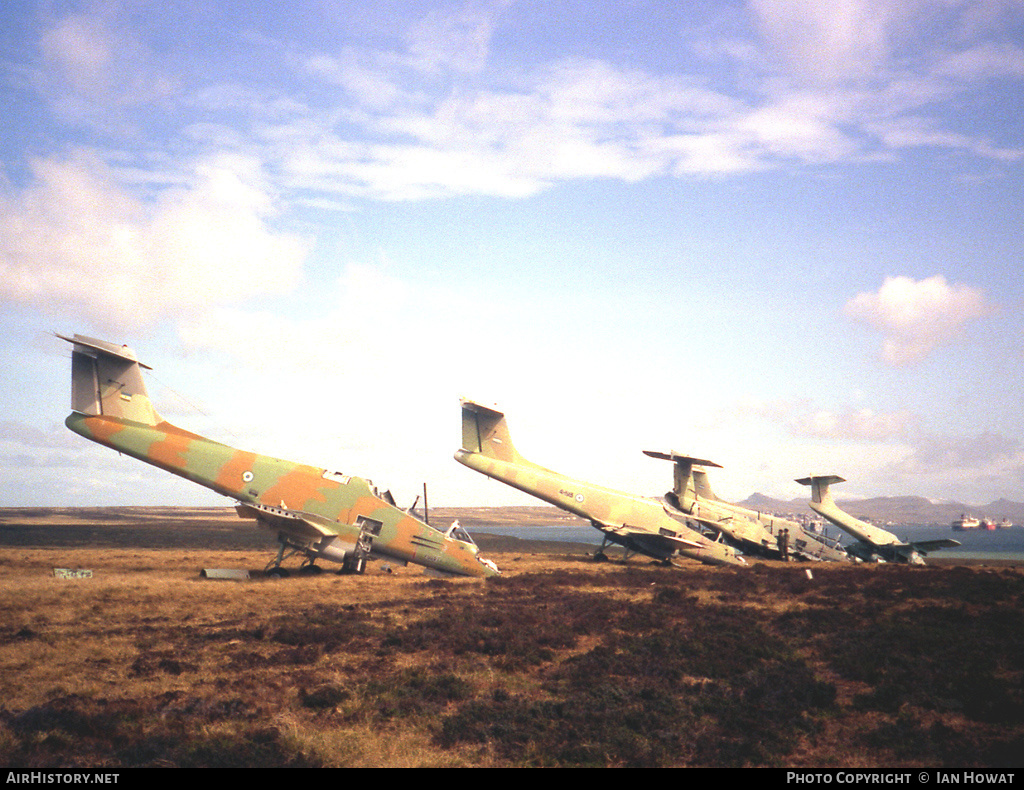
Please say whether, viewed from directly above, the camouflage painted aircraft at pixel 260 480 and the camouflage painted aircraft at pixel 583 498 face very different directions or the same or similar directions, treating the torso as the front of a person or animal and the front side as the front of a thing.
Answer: same or similar directions

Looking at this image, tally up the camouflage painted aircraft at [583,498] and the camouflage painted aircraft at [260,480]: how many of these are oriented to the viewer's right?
2

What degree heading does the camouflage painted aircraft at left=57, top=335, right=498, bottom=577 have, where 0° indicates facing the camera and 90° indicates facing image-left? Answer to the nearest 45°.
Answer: approximately 270°

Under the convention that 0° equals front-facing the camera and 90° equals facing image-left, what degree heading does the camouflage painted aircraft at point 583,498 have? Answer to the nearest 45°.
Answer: approximately 270°

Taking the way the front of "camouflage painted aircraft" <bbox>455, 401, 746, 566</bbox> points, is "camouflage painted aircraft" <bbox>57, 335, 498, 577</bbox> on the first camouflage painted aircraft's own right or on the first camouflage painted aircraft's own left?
on the first camouflage painted aircraft's own right
